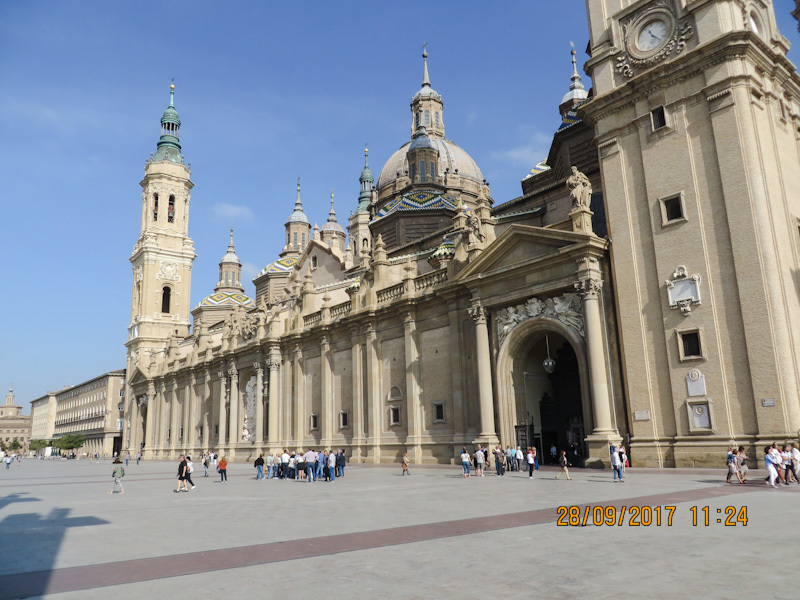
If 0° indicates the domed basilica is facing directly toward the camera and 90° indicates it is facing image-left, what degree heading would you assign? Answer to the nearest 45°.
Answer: approximately 45°

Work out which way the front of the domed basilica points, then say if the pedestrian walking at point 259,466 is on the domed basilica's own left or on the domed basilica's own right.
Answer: on the domed basilica's own right
